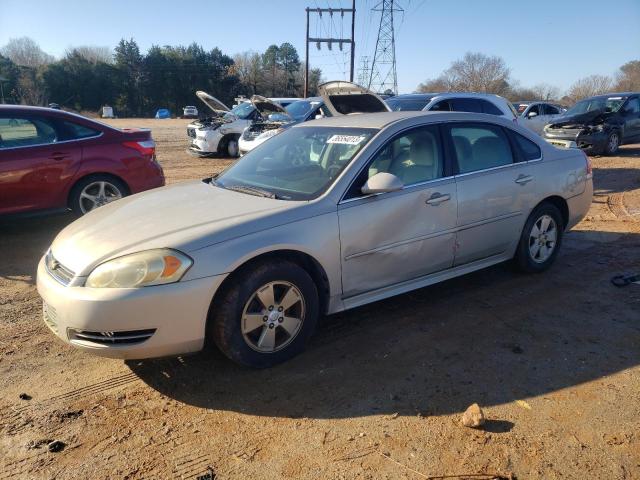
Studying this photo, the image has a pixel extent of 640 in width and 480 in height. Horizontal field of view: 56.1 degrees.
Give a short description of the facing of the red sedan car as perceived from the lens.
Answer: facing to the left of the viewer

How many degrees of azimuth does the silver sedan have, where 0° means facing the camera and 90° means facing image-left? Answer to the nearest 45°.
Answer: approximately 45°

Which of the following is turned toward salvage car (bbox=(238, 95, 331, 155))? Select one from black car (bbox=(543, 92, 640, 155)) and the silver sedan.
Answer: the black car

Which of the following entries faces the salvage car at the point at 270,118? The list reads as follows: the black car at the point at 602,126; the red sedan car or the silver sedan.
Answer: the black car

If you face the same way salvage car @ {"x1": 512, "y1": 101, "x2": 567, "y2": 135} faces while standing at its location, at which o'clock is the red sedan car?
The red sedan car is roughly at 11 o'clock from the salvage car.

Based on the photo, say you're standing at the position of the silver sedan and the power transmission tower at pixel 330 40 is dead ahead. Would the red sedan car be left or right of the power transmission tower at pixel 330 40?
left

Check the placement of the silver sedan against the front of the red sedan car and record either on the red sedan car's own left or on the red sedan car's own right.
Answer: on the red sedan car's own left
